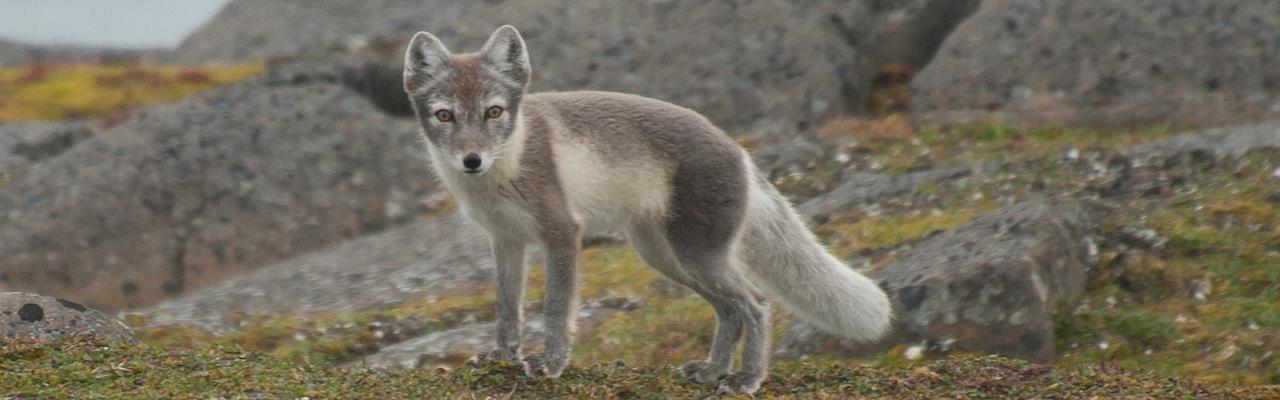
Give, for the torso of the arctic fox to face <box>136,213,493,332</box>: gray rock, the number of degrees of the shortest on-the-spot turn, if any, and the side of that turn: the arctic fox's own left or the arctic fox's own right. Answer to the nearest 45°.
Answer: approximately 45° to the arctic fox's own right

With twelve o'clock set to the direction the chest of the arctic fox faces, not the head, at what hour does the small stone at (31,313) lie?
The small stone is roughly at 12 o'clock from the arctic fox.

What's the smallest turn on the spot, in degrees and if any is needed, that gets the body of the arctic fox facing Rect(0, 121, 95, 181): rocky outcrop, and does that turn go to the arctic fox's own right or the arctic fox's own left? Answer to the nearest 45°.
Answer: approximately 45° to the arctic fox's own right

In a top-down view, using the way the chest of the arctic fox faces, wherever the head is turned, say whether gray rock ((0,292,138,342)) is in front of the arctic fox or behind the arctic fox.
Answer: in front

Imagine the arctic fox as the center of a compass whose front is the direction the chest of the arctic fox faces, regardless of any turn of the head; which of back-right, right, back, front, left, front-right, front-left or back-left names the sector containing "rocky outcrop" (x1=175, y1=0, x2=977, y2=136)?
right

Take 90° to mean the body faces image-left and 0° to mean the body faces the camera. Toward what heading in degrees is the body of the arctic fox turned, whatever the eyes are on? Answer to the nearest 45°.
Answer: approximately 90°

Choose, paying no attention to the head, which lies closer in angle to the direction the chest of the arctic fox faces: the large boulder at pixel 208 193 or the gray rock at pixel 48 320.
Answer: the gray rock

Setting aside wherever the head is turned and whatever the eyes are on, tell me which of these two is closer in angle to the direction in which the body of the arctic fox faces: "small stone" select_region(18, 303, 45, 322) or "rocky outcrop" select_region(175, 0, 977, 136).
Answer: the small stone

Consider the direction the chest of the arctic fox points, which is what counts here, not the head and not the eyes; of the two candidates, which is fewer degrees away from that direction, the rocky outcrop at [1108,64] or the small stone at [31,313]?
the small stone

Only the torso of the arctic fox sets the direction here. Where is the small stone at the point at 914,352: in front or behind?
behind

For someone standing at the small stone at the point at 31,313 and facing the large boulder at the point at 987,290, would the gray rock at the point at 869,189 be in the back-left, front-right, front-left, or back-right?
front-left
